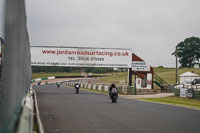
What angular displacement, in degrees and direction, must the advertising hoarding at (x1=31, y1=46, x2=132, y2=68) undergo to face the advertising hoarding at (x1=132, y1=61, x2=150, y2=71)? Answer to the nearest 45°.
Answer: approximately 90° to its left

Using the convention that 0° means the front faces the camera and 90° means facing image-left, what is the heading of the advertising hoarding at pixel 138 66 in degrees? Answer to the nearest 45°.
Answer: approximately 0°

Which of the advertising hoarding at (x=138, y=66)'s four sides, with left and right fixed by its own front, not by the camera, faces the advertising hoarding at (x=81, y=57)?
right

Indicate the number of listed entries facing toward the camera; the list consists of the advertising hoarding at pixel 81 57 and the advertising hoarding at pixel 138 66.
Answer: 2

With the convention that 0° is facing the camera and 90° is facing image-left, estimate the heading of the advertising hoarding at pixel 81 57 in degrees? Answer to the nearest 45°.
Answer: approximately 0°
